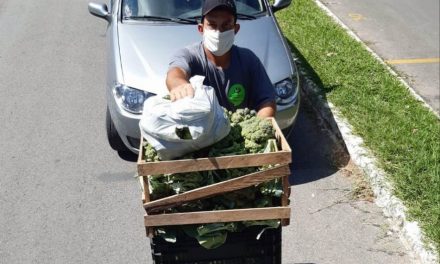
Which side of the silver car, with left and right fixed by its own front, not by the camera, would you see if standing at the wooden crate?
front

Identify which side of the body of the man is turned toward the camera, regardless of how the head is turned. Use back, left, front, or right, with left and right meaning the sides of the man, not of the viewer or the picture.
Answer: front

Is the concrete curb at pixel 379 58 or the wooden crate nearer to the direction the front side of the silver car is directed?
the wooden crate

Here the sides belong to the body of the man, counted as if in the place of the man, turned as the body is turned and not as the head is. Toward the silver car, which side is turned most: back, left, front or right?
back

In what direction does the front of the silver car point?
toward the camera

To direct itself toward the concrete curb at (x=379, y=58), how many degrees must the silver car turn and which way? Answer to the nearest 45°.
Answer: approximately 135° to its left

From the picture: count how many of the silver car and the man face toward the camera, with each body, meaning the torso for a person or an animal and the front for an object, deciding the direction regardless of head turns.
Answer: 2

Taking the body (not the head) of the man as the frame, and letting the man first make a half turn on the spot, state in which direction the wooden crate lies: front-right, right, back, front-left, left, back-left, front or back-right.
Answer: back

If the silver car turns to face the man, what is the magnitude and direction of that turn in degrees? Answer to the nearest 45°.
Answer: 0° — it already faces them

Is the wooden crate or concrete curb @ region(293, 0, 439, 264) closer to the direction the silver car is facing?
the wooden crate

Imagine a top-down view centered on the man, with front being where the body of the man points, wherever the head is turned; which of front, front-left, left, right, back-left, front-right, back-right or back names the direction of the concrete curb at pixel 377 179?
back-left
